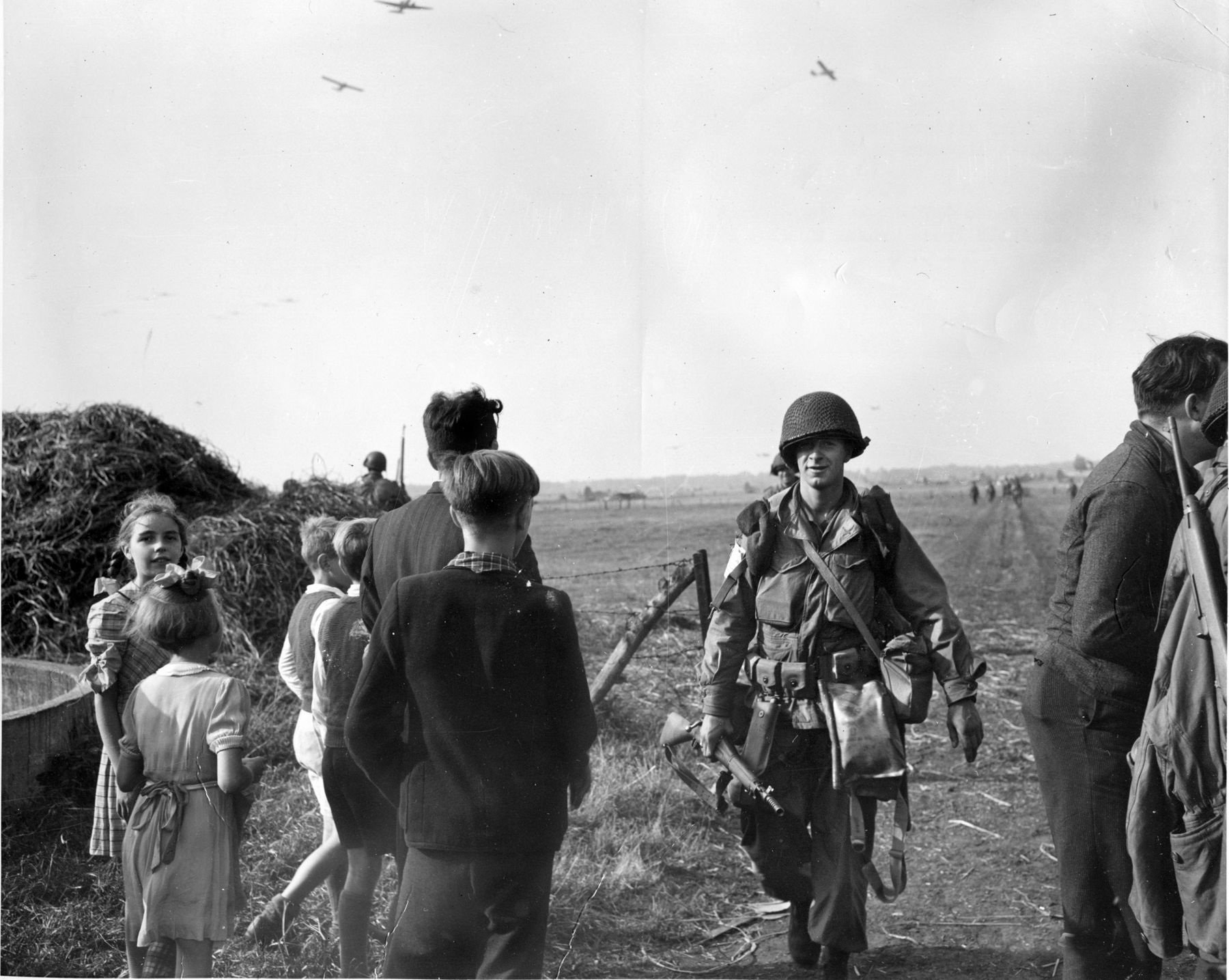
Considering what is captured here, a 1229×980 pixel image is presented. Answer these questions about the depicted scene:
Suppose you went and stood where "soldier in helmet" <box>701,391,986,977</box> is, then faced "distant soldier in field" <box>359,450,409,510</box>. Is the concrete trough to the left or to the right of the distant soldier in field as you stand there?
left

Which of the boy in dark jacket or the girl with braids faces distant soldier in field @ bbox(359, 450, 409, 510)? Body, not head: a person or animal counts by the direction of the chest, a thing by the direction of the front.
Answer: the boy in dark jacket

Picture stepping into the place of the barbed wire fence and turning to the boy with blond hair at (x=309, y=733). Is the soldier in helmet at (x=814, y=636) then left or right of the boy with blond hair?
left

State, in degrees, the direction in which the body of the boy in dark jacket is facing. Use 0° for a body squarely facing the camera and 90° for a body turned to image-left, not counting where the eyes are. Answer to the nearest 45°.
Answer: approximately 180°

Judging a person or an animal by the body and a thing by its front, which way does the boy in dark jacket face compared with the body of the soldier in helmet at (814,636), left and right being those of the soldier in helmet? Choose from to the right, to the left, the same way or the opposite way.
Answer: the opposite way

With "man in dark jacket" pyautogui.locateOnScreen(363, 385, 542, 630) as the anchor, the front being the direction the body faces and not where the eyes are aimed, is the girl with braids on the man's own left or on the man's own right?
on the man's own left

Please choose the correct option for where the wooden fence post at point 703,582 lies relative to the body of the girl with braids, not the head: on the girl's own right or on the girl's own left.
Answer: on the girl's own left

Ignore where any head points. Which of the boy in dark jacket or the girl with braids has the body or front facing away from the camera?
the boy in dark jacket
